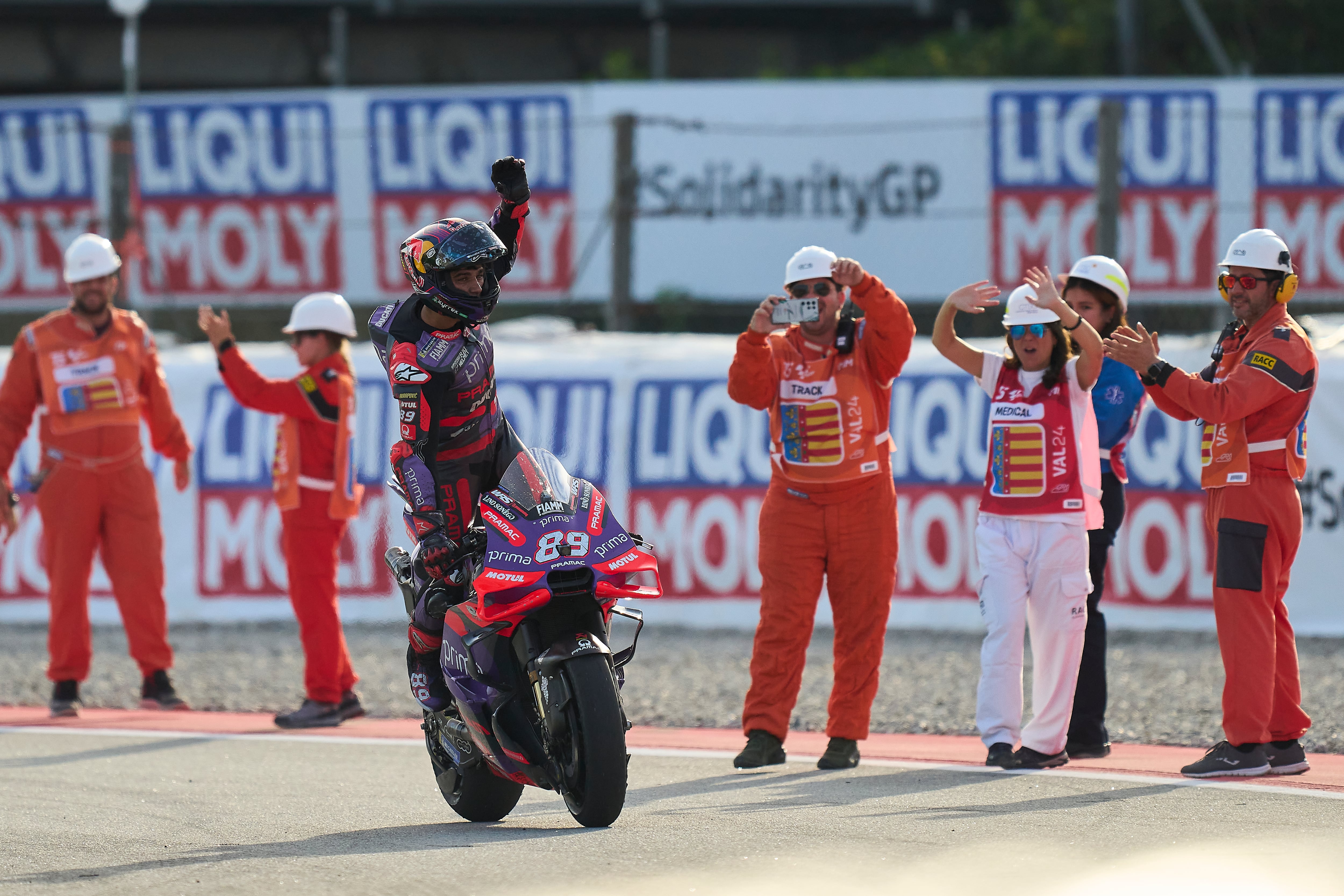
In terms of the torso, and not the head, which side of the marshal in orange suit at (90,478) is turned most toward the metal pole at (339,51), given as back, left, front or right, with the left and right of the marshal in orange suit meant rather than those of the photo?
back

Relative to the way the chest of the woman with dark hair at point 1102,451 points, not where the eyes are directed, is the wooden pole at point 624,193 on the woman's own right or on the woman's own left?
on the woman's own right

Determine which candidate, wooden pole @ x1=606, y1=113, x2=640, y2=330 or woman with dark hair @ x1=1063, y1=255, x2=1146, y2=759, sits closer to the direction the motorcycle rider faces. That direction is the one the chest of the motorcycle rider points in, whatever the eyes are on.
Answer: the woman with dark hair

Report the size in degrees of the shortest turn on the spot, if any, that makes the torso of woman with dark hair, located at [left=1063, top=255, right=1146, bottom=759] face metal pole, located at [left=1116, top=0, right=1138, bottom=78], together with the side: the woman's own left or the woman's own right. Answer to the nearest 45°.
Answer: approximately 135° to the woman's own right

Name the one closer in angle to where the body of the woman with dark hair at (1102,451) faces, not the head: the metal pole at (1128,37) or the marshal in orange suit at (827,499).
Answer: the marshal in orange suit

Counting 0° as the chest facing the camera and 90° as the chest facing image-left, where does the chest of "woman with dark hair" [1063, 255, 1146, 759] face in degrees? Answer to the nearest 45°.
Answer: approximately 45°

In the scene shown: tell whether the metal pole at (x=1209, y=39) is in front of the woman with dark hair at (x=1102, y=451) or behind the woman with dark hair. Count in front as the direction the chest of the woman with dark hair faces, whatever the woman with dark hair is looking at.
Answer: behind

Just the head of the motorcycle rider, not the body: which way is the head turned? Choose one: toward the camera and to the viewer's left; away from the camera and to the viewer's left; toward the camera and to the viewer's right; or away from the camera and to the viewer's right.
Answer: toward the camera and to the viewer's right
